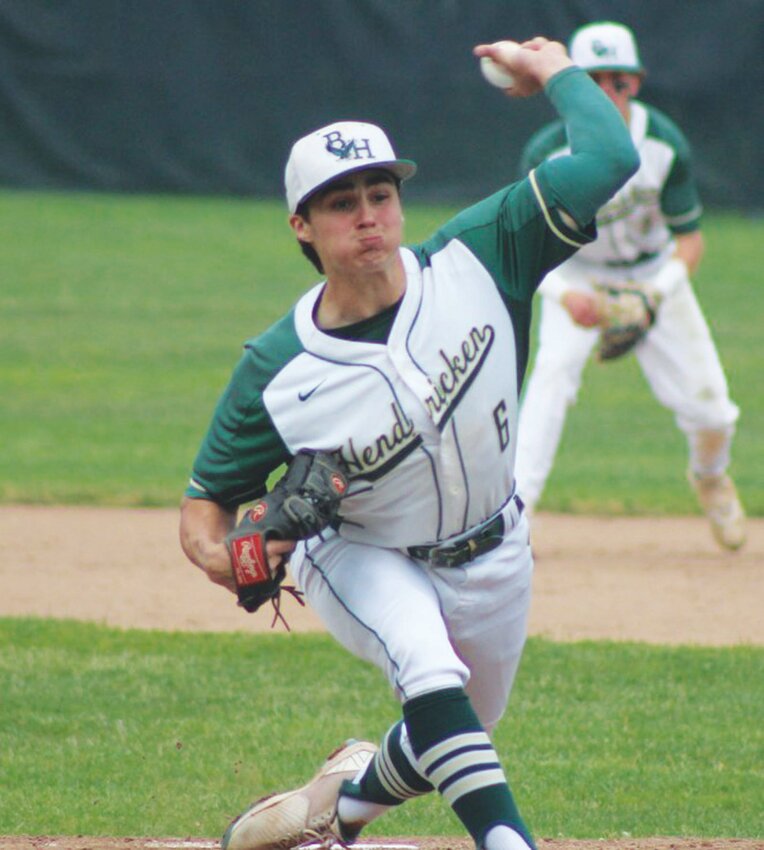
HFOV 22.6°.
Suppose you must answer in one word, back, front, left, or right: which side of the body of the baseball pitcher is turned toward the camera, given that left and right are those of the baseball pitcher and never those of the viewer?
front

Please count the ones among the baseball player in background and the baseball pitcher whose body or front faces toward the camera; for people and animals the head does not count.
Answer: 2

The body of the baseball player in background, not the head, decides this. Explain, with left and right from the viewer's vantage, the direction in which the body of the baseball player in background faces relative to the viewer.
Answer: facing the viewer

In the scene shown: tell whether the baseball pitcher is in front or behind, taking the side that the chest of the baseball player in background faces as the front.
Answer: in front

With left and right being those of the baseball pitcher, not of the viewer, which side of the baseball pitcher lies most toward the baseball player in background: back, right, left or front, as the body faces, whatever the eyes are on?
back
